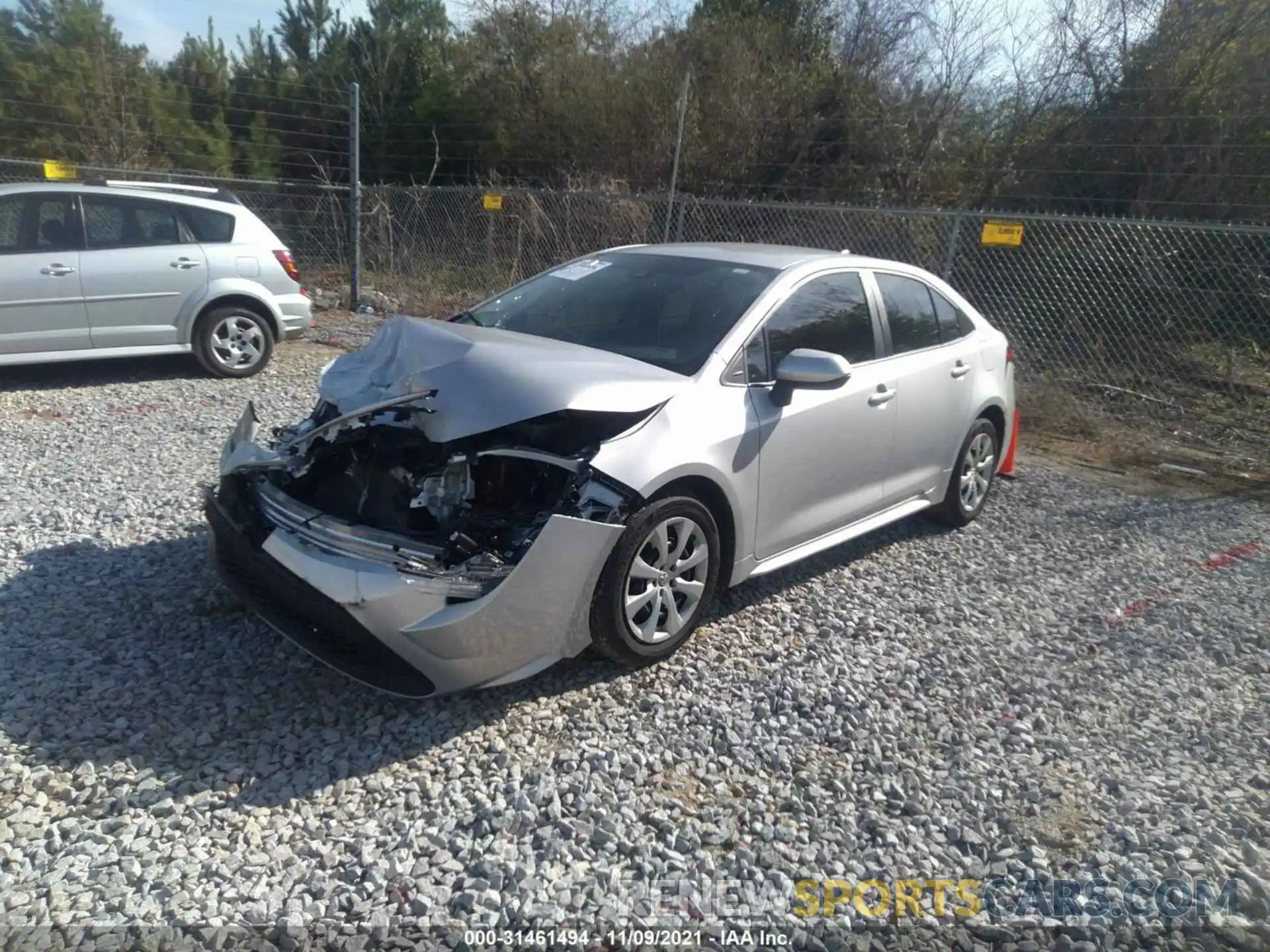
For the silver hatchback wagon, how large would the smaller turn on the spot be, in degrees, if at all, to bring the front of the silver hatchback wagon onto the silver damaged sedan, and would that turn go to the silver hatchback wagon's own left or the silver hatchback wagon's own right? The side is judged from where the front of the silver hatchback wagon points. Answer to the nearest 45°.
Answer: approximately 90° to the silver hatchback wagon's own left

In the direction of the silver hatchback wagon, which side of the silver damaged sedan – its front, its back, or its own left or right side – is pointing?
right

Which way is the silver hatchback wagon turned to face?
to the viewer's left

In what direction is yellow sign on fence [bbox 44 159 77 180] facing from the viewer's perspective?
toward the camera

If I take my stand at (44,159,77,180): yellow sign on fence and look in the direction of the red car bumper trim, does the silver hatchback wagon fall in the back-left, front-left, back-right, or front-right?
front-right

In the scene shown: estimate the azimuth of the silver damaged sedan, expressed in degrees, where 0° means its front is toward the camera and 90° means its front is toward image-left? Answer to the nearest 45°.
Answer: approximately 45°

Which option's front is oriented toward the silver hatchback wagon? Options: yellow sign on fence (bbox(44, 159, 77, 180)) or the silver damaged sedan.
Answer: the yellow sign on fence

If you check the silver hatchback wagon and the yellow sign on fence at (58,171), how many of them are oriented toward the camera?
1

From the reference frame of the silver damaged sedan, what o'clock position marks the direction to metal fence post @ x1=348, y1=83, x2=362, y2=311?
The metal fence post is roughly at 4 o'clock from the silver damaged sedan.

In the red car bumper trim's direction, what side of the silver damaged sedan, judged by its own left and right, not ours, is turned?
back

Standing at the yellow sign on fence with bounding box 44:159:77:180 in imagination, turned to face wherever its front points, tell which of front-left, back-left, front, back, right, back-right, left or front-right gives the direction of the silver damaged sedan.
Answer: front

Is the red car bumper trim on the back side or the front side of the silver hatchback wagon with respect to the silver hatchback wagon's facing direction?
on the back side

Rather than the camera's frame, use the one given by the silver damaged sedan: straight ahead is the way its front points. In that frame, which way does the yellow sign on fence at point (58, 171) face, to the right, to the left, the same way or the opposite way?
to the left

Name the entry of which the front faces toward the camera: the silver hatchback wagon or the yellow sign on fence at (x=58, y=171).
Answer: the yellow sign on fence
